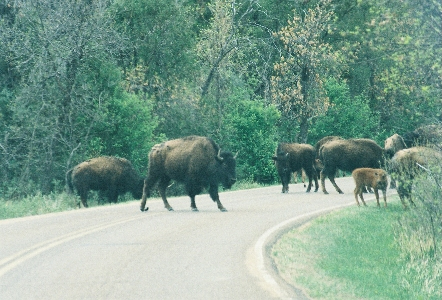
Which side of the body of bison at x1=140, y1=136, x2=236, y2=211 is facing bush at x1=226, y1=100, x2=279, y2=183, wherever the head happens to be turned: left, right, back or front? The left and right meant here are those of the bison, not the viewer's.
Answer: left

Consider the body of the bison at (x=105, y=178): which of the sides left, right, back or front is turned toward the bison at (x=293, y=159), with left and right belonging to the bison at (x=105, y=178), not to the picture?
front

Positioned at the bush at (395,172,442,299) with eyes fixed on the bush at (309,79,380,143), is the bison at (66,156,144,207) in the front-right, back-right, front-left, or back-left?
front-left

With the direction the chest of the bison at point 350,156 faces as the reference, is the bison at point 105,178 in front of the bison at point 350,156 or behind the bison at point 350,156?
behind

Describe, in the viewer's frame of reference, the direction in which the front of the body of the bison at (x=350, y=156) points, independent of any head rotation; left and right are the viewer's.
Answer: facing to the right of the viewer

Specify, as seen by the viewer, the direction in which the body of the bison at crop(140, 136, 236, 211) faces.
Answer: to the viewer's right

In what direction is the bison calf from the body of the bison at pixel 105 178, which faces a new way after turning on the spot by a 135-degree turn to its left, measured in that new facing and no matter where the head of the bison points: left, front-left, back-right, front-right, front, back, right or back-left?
back

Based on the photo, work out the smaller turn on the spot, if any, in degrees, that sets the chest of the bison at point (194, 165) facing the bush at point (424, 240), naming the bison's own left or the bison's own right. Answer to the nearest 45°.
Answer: approximately 45° to the bison's own right

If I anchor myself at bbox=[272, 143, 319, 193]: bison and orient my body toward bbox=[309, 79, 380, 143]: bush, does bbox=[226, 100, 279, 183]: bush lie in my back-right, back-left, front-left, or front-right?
front-left

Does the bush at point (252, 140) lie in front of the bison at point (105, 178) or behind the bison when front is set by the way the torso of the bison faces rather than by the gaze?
in front

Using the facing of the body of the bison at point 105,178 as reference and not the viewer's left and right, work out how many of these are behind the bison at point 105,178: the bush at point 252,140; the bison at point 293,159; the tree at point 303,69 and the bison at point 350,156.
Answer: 0

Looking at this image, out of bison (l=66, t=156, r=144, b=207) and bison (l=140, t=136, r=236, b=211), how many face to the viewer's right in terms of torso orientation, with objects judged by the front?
2

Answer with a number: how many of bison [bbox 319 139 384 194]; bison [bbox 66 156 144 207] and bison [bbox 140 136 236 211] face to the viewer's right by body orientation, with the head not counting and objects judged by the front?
3

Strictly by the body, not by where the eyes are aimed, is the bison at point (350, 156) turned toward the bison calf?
no

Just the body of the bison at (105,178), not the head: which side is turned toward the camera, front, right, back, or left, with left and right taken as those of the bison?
right
